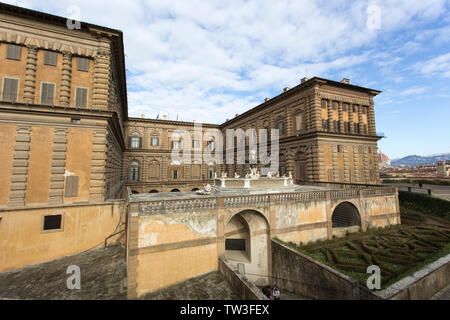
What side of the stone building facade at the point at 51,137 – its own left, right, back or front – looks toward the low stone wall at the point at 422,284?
front

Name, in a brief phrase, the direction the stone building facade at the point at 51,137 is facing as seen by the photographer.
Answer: facing the viewer and to the right of the viewer

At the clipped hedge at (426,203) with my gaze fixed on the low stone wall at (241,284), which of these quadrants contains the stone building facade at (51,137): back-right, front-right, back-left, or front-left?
front-right

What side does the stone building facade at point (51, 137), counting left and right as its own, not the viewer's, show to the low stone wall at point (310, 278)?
front

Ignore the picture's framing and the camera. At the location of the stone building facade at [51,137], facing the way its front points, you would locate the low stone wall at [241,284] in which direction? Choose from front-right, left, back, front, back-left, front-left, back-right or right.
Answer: front

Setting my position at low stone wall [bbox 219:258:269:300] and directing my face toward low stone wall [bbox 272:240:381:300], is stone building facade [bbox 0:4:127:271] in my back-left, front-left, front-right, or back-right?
back-left
